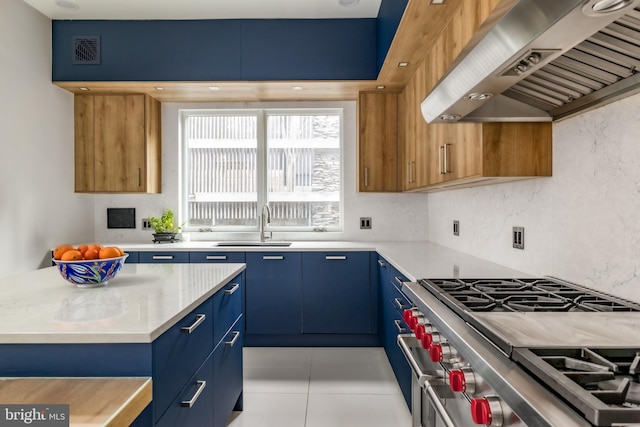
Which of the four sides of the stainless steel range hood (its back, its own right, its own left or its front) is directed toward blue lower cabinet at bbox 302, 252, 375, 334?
right

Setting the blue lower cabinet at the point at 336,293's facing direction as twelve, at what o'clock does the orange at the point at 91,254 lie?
The orange is roughly at 1 o'clock from the blue lower cabinet.

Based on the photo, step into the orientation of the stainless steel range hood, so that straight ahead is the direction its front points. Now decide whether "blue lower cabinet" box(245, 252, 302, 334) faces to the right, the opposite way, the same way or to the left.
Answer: to the left

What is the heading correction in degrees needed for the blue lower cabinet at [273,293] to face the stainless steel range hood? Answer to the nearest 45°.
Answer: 0° — it already faces it

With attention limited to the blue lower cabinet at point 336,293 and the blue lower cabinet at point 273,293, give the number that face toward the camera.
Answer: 2

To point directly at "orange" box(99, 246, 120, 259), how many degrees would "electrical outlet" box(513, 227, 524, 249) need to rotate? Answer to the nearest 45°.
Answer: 0° — it already faces it

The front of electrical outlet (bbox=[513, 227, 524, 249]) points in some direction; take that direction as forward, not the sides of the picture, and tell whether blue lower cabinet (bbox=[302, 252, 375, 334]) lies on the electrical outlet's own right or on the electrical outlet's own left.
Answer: on the electrical outlet's own right

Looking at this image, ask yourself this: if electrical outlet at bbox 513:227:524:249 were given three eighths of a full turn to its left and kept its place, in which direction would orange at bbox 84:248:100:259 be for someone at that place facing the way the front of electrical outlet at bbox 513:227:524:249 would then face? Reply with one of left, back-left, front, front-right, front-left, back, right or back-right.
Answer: back-right

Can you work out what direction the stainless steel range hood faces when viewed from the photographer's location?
facing the viewer and to the left of the viewer

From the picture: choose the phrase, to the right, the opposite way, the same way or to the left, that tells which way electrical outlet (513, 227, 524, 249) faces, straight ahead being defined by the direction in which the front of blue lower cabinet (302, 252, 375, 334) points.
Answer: to the right

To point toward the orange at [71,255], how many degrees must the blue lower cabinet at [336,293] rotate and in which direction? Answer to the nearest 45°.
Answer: approximately 45° to its right

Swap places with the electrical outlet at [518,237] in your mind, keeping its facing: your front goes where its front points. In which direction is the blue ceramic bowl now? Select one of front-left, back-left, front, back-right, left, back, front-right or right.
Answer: front

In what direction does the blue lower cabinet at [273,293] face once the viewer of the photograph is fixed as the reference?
facing the viewer

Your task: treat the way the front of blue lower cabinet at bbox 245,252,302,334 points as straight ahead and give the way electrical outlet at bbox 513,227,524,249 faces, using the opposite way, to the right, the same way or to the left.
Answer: to the right

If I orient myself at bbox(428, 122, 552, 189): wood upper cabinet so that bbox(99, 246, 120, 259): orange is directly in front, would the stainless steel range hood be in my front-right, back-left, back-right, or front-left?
front-left

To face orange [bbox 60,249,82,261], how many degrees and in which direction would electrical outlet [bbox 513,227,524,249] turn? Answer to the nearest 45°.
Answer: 0° — it already faces it

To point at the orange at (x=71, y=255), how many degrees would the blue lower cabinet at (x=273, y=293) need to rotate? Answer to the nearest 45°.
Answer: approximately 45° to its right
